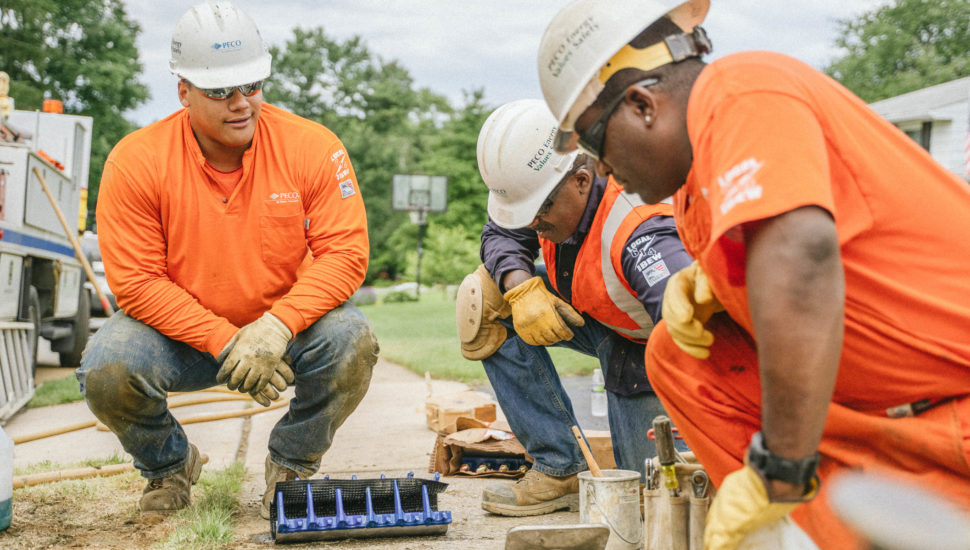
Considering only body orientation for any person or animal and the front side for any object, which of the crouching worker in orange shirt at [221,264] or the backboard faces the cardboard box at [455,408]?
the backboard

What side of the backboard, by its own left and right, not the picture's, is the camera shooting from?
front

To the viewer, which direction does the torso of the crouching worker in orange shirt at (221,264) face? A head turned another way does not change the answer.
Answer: toward the camera

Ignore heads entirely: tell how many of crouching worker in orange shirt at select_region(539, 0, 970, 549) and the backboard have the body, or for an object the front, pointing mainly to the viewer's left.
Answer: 1

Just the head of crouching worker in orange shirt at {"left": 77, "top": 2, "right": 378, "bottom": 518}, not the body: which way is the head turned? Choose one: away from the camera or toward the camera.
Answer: toward the camera

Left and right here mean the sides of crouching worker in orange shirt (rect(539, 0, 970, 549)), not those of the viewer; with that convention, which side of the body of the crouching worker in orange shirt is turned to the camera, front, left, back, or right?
left

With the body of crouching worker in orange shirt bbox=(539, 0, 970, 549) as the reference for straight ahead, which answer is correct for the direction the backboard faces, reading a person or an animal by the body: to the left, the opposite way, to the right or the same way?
to the left

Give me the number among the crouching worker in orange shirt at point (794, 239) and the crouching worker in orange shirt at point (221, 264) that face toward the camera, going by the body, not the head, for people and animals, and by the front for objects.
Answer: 1

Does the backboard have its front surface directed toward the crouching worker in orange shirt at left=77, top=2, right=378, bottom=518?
yes

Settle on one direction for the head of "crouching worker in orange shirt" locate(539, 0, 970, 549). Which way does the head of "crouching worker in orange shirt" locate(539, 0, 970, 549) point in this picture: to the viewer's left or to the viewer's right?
to the viewer's left

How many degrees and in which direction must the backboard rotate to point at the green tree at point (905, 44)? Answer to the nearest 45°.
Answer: approximately 90° to its left

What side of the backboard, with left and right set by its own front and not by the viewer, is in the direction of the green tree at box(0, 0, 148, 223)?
right

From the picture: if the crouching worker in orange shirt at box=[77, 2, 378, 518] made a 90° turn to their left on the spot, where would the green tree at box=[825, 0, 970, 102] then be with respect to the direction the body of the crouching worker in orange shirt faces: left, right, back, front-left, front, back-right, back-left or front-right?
front-left

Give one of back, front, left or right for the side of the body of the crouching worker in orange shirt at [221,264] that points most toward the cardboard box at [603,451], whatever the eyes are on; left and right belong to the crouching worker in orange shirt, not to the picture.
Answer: left
